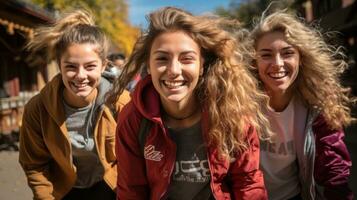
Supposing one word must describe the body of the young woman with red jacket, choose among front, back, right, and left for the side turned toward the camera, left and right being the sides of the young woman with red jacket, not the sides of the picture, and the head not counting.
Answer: front

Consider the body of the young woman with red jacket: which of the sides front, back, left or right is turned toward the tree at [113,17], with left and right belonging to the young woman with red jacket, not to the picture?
back
